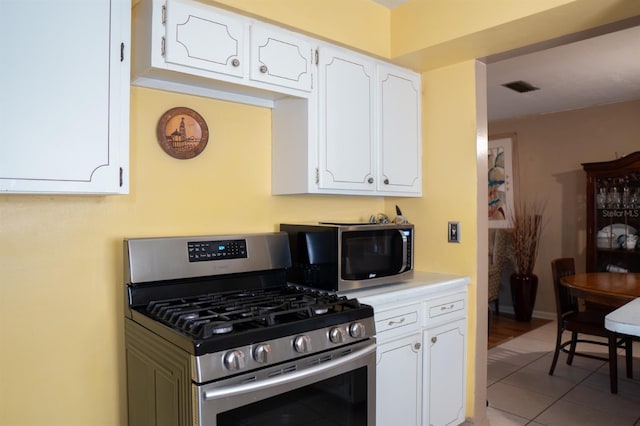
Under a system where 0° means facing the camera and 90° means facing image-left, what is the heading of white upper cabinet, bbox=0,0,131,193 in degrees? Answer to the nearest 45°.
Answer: approximately 0°

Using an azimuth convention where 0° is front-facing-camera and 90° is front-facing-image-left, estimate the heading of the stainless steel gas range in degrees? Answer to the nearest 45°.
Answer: approximately 315°

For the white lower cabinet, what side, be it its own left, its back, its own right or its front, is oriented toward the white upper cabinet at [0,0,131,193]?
right

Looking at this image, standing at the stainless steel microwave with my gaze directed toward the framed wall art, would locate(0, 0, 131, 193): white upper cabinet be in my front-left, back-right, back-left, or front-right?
back-left

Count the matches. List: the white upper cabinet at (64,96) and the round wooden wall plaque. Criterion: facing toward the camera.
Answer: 2

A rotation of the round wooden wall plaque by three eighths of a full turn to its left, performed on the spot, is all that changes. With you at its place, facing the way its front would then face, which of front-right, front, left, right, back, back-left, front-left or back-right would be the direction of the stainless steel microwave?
front-right

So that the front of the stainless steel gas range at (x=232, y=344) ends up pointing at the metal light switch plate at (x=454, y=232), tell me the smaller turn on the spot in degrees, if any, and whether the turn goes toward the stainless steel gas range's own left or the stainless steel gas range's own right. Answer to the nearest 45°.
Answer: approximately 90° to the stainless steel gas range's own left

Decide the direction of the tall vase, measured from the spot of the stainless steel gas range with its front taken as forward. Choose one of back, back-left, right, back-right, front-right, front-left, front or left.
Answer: left
